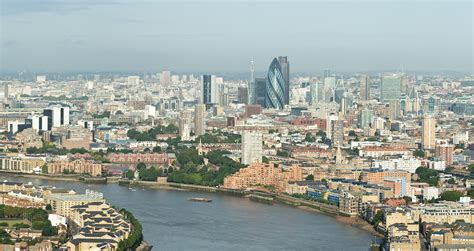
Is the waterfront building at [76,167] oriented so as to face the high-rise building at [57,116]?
no

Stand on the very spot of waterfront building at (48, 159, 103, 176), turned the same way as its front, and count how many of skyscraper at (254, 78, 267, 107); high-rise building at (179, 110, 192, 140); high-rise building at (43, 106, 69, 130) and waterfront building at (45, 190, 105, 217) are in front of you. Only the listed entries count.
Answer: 1

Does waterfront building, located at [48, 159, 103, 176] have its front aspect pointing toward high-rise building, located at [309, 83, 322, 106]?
no

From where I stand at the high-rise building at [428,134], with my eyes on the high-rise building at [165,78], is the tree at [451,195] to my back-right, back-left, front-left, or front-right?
back-left

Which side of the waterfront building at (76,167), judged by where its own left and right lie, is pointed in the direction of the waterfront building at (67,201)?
front

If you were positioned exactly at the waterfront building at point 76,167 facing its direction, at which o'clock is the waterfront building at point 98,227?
the waterfront building at point 98,227 is roughly at 12 o'clock from the waterfront building at point 76,167.

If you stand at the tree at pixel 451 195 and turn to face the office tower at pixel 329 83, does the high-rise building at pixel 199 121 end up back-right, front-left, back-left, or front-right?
front-left

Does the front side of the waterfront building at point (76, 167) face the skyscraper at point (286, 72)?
no

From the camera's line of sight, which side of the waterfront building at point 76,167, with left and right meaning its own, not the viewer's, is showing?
front
